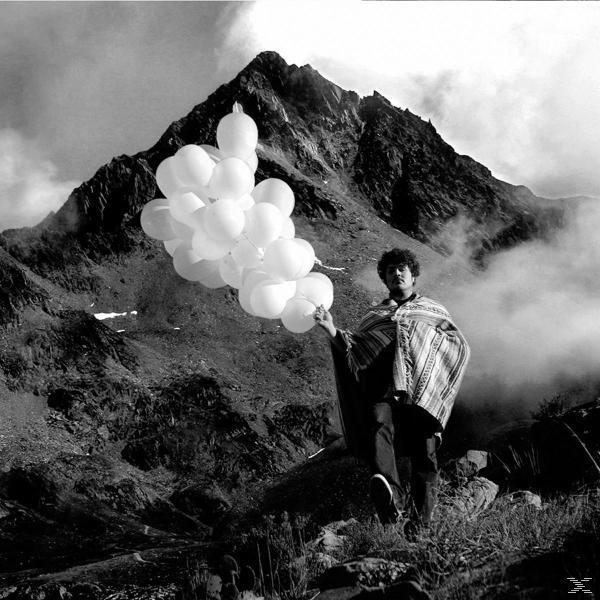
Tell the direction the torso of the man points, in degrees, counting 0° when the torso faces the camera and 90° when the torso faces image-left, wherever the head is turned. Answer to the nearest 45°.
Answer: approximately 0°

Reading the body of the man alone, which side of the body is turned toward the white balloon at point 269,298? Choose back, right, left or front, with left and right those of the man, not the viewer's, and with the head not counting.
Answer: right
